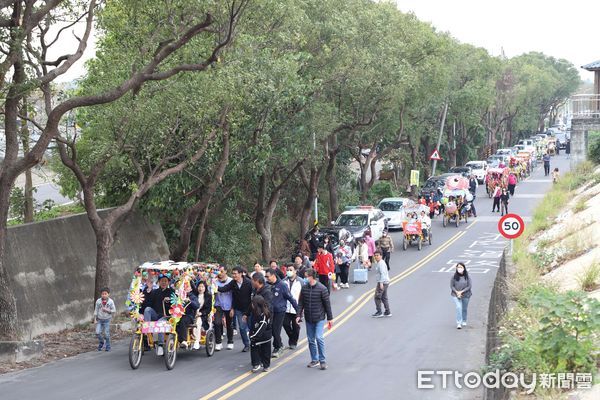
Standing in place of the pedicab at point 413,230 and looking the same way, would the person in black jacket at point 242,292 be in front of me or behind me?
in front

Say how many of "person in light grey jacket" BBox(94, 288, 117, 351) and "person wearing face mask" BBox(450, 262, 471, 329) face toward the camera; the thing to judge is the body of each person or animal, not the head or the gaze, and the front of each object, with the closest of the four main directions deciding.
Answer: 2

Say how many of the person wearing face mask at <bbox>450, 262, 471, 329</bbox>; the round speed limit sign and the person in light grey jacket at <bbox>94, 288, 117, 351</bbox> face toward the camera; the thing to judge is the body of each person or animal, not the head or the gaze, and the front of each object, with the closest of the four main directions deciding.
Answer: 3

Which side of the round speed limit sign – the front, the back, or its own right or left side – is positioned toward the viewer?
front

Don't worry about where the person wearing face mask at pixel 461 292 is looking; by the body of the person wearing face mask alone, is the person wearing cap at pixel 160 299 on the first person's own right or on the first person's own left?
on the first person's own right

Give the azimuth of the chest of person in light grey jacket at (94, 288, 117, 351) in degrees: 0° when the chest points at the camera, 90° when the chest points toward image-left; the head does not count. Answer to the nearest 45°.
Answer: approximately 0°

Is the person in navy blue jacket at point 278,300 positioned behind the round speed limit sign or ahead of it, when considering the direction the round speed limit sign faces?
ahead

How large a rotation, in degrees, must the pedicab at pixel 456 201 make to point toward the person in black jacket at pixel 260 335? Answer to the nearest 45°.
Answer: approximately 45° to its left

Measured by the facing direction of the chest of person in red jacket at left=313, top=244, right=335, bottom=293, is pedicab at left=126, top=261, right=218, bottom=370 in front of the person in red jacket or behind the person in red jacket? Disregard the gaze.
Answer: in front

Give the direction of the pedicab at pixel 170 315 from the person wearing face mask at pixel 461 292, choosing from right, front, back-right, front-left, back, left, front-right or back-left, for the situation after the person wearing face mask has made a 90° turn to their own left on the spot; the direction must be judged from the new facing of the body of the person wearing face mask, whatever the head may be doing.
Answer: back-right

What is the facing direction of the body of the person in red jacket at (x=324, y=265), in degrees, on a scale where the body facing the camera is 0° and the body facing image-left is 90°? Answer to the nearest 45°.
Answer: approximately 45°

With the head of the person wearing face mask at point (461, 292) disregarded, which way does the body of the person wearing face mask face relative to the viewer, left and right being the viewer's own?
facing the viewer
